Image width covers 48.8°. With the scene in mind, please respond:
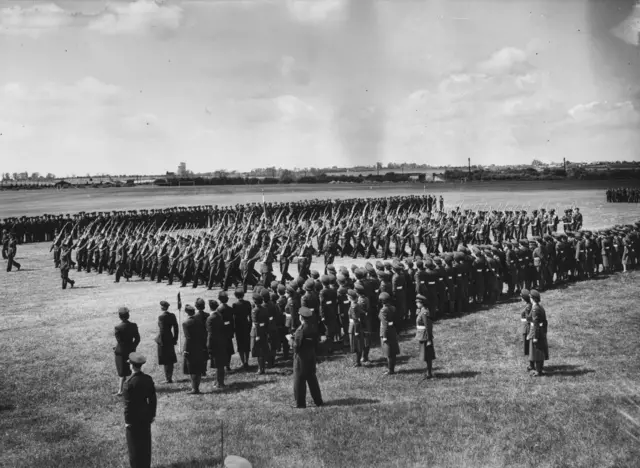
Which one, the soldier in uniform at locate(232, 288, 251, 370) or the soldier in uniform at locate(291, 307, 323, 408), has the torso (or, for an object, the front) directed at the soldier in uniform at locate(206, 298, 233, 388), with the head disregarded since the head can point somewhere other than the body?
the soldier in uniform at locate(291, 307, 323, 408)

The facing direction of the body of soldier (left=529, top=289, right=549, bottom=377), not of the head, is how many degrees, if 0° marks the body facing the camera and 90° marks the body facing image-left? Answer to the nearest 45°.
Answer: approximately 135°

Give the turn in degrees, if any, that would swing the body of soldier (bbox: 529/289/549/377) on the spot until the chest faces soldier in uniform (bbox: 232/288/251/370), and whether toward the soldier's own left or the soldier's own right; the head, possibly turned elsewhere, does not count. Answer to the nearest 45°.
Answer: approximately 45° to the soldier's own left
